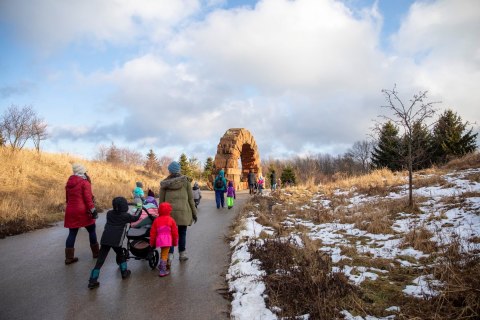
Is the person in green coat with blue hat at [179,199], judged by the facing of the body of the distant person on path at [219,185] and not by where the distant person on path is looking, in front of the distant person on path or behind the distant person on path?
behind

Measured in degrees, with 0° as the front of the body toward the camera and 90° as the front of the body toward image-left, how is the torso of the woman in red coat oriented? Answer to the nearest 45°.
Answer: approximately 225°

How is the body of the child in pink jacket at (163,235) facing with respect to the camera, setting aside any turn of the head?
away from the camera

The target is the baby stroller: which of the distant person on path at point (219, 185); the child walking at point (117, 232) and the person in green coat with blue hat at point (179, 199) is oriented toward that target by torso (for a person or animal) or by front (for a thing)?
the child walking

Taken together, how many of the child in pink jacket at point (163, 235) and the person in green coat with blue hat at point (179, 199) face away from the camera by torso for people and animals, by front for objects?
2

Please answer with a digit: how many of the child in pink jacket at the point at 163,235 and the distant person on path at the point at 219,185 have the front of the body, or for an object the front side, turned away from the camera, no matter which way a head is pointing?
2

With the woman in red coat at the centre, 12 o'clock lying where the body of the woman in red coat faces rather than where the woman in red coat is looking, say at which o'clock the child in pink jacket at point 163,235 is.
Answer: The child in pink jacket is roughly at 3 o'clock from the woman in red coat.

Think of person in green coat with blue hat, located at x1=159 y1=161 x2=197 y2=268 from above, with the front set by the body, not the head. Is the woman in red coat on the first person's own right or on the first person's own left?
on the first person's own left

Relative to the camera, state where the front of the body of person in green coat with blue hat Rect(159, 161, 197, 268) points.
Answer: away from the camera

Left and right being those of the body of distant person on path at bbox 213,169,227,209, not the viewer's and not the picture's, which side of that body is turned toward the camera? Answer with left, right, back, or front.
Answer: back
